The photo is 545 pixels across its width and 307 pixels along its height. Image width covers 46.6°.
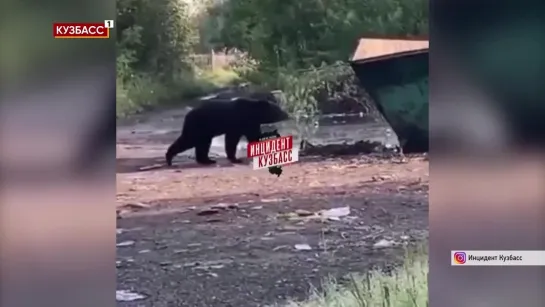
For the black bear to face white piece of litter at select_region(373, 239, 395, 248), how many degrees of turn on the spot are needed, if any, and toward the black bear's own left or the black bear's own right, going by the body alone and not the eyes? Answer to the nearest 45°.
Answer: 0° — it already faces it

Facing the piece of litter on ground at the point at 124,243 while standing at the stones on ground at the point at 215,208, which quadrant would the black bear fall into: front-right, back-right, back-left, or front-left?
back-right

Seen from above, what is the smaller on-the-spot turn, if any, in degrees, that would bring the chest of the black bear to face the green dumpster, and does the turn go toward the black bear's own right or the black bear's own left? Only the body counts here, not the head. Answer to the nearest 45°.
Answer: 0° — it already faces it

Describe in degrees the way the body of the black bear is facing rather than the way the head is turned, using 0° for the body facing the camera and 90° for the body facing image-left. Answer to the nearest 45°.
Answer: approximately 270°

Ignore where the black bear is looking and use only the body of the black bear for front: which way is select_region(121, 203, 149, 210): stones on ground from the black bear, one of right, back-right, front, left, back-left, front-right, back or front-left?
back
